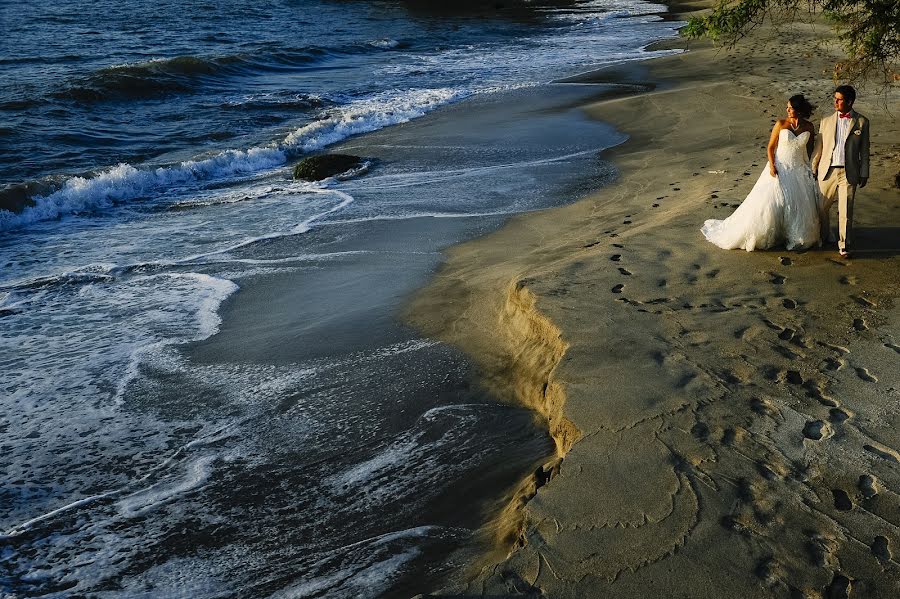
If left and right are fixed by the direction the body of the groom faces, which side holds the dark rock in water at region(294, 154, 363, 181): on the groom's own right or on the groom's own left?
on the groom's own right

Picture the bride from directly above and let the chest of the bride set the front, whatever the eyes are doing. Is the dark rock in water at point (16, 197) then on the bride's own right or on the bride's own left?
on the bride's own right

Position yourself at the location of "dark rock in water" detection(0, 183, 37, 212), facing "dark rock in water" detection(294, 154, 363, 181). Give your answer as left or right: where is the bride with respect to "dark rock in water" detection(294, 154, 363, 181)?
right

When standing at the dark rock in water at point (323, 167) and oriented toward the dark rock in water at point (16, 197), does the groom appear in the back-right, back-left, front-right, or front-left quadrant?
back-left

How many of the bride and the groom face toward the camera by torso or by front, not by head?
2

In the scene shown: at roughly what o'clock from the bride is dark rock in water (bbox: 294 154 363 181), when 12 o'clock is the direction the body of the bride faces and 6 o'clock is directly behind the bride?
The dark rock in water is roughly at 4 o'clock from the bride.

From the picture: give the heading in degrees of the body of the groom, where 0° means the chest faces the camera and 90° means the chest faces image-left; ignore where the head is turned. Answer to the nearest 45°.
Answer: approximately 0°
